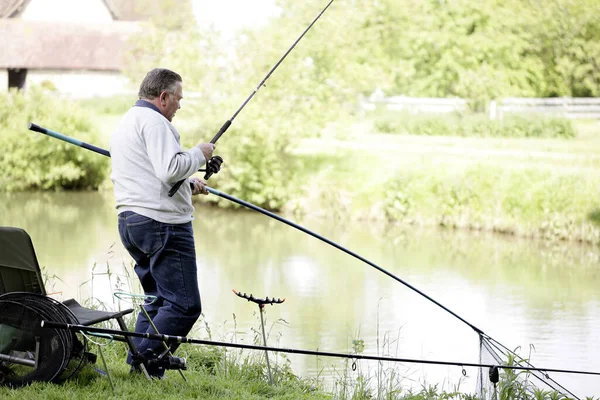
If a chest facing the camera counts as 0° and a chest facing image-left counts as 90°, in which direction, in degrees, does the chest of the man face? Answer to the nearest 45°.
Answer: approximately 225°

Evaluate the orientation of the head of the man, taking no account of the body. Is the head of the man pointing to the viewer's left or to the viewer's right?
to the viewer's right

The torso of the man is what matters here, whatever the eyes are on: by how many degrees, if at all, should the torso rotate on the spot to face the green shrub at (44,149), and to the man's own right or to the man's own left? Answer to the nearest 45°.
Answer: approximately 45° to the man's own left

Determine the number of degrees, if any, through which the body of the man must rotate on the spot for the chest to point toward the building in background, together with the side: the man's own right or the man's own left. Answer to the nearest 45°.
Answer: approximately 45° to the man's own left

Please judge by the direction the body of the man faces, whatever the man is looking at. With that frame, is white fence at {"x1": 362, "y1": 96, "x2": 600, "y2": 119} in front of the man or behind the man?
in front

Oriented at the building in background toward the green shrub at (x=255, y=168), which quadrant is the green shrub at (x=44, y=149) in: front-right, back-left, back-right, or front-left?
front-right

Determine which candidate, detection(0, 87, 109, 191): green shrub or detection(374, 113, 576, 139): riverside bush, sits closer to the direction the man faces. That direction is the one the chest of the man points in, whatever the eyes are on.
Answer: the riverside bush

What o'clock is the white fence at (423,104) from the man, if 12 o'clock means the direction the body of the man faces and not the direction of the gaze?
The white fence is roughly at 11 o'clock from the man.

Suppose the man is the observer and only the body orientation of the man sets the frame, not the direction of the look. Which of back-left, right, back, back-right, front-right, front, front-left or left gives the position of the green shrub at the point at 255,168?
front-left
